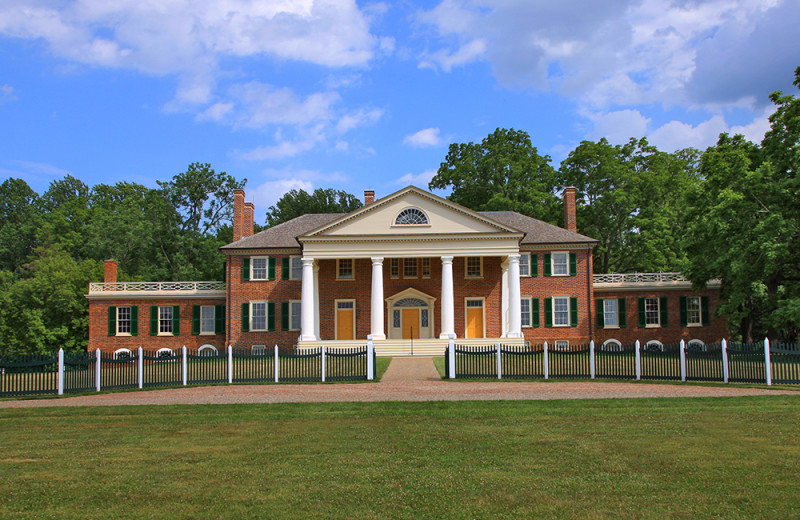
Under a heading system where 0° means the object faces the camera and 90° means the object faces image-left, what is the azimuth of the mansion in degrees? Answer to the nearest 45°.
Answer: approximately 0°
